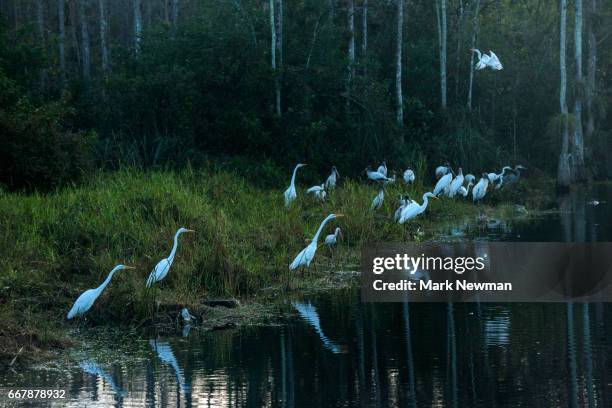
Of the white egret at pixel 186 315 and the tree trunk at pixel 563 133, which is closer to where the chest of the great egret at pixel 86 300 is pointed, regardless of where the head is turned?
the white egret

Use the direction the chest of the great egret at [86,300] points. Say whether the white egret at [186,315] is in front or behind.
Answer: in front

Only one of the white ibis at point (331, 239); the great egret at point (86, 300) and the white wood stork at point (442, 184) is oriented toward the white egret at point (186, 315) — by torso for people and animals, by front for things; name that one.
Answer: the great egret

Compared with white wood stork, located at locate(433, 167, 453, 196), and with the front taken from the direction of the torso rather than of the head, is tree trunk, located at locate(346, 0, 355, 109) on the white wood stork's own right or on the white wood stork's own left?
on the white wood stork's own left

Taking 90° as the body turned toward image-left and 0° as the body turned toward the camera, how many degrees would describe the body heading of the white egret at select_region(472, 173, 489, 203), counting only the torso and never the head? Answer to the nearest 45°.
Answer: approximately 270°

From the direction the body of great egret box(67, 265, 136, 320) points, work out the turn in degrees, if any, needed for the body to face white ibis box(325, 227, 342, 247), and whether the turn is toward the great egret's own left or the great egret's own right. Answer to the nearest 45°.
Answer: approximately 45° to the great egret's own left

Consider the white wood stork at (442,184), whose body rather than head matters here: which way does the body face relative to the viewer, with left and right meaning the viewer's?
facing to the right of the viewer

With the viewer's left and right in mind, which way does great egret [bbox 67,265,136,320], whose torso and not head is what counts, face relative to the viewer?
facing to the right of the viewer

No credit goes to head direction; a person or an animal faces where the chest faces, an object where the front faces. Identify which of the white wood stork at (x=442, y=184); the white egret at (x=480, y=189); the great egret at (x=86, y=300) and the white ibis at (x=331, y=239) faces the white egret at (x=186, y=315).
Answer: the great egret
